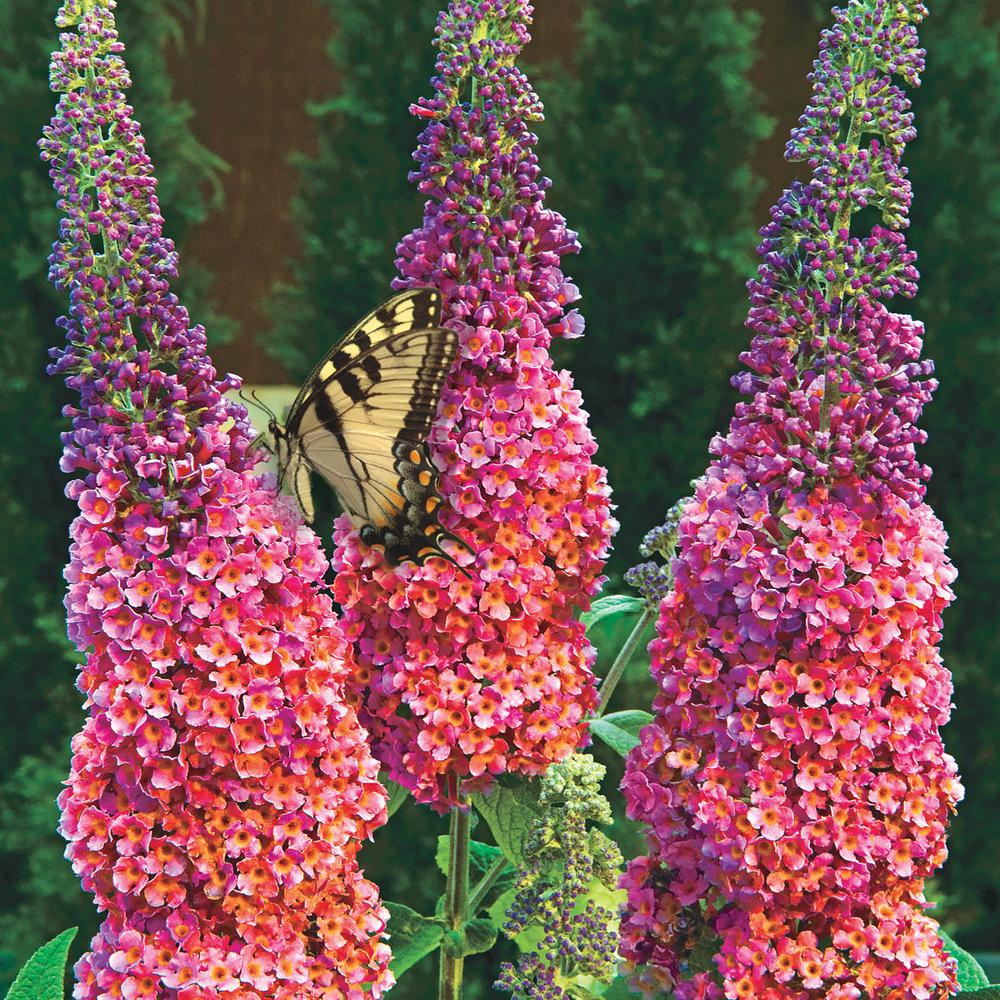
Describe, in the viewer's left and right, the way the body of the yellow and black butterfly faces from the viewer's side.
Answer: facing to the left of the viewer

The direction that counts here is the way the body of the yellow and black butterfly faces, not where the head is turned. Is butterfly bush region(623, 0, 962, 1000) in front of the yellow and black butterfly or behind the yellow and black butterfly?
behind
